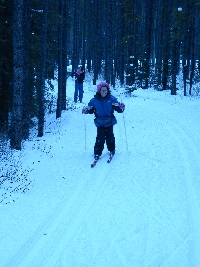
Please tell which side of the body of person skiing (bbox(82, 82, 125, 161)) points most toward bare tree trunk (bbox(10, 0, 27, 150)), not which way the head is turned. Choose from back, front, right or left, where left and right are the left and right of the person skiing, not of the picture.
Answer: right

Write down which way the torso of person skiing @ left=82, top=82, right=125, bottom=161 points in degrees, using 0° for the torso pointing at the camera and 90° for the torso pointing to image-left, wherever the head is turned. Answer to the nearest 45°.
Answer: approximately 0°
